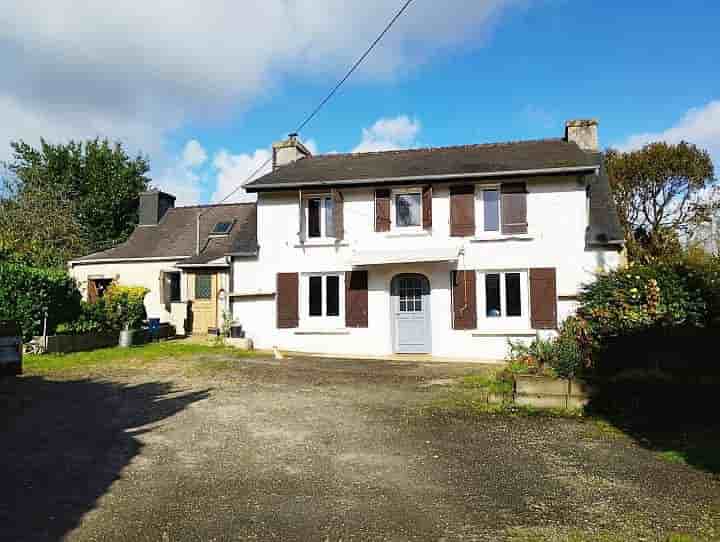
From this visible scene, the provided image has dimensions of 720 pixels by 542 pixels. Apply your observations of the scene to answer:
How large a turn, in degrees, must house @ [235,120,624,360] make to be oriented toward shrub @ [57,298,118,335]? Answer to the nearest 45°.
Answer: approximately 90° to its right

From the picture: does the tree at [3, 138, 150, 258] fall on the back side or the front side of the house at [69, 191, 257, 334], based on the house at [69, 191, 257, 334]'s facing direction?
on the back side

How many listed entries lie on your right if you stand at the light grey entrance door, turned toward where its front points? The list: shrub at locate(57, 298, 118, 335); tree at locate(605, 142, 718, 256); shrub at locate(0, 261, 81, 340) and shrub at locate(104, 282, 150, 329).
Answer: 3

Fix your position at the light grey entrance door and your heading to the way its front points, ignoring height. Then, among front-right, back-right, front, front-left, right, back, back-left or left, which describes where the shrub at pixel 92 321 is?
right

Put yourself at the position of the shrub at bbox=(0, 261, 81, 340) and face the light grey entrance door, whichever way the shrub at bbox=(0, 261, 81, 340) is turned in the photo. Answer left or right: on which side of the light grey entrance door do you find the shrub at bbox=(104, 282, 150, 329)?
left

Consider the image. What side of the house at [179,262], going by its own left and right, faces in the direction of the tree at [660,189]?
left

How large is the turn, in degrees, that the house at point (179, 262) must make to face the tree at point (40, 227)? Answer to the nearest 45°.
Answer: approximately 135° to its right

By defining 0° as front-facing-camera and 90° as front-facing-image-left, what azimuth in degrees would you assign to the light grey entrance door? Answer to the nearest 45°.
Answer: approximately 0°

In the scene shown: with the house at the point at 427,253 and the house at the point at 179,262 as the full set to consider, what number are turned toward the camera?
2

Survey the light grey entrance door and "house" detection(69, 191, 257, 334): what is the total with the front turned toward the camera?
2
